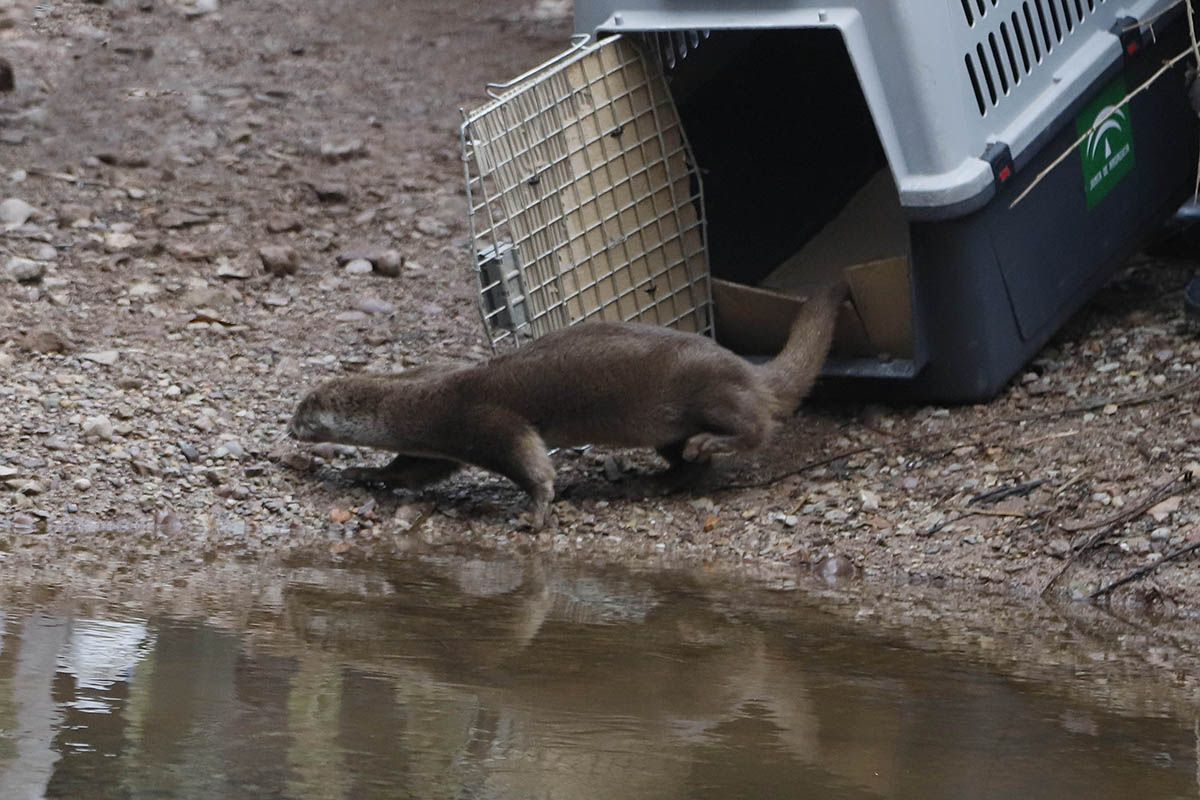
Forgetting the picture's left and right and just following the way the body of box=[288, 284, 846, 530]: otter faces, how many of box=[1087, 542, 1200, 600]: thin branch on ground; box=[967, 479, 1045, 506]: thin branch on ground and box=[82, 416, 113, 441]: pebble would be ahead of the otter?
1

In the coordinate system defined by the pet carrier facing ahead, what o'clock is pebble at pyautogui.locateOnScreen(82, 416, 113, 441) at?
The pebble is roughly at 1 o'clock from the pet carrier.

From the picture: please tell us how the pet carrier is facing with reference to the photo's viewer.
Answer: facing the viewer and to the left of the viewer

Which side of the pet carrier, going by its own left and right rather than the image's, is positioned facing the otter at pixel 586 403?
front

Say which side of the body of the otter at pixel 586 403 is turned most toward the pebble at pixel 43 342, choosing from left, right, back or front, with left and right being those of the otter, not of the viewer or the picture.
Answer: front

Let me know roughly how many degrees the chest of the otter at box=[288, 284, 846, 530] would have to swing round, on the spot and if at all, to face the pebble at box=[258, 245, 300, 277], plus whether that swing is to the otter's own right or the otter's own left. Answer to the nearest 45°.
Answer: approximately 45° to the otter's own right

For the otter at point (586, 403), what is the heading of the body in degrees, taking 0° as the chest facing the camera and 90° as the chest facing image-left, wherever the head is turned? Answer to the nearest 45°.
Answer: approximately 90°

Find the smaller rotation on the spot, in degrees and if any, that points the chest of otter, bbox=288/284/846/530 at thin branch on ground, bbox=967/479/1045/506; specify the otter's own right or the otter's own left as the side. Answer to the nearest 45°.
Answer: approximately 180°

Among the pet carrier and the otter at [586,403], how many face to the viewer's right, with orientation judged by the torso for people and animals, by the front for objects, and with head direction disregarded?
0
